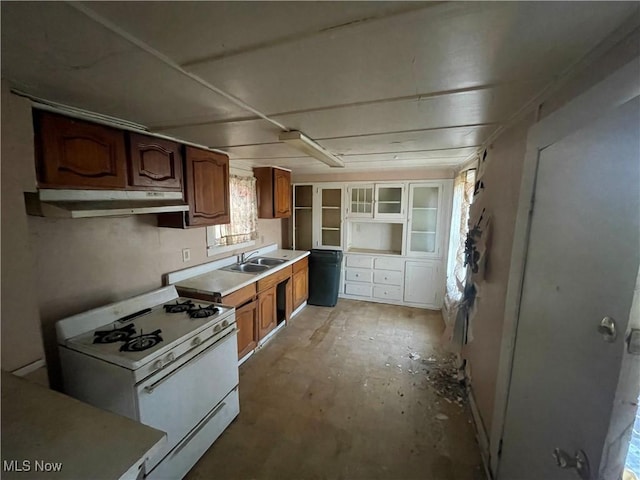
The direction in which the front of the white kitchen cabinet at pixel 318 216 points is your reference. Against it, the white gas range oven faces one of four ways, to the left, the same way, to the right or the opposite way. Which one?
to the left

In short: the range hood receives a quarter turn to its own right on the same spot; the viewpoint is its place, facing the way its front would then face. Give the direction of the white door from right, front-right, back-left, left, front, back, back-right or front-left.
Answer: left

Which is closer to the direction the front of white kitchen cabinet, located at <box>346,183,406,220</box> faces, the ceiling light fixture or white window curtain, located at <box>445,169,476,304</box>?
the ceiling light fixture

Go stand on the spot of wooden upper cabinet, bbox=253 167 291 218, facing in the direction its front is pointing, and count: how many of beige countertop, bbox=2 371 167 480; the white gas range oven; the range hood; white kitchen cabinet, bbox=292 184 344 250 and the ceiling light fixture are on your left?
1

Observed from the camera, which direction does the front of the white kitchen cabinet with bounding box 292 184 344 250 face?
facing the viewer

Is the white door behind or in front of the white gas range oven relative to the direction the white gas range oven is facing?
in front

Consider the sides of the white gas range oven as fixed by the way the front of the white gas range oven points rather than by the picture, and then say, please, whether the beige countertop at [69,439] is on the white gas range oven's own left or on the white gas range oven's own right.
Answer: on the white gas range oven's own right

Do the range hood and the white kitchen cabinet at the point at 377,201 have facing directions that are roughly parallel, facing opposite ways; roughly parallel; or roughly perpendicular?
roughly perpendicular

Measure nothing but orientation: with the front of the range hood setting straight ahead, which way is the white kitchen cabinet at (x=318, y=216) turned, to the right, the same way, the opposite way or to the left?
to the right

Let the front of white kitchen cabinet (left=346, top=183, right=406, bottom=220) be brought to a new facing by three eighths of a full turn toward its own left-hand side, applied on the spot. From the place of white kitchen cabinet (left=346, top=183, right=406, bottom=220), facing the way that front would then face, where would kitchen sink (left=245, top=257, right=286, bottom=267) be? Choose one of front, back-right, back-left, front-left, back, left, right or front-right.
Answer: back

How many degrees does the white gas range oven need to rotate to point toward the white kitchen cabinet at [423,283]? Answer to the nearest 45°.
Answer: approximately 45° to its left

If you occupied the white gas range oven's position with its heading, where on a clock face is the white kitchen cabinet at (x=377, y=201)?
The white kitchen cabinet is roughly at 10 o'clock from the white gas range oven.

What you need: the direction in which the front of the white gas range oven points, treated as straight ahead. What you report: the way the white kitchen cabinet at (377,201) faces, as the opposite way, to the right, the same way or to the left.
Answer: to the right

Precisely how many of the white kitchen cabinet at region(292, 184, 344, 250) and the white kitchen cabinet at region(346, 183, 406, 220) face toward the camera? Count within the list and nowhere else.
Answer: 2

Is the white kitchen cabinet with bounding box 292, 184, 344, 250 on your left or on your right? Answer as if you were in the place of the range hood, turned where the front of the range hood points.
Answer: on your left

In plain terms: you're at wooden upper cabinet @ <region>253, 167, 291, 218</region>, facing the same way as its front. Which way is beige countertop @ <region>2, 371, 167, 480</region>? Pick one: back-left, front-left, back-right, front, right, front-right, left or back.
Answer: front-right

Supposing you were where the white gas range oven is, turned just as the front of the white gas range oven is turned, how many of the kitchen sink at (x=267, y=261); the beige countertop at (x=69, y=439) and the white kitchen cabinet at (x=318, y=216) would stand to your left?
2

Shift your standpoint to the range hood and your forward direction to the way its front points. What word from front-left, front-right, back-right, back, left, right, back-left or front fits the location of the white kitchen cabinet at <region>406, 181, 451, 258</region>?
front-left

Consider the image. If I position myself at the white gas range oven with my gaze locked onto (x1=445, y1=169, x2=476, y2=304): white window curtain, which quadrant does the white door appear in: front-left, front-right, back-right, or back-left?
front-right
